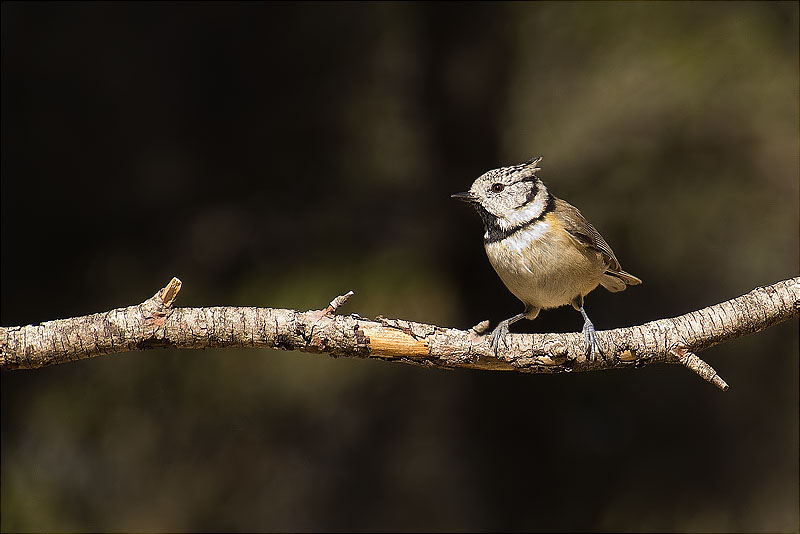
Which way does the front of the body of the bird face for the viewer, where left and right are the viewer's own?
facing the viewer and to the left of the viewer
